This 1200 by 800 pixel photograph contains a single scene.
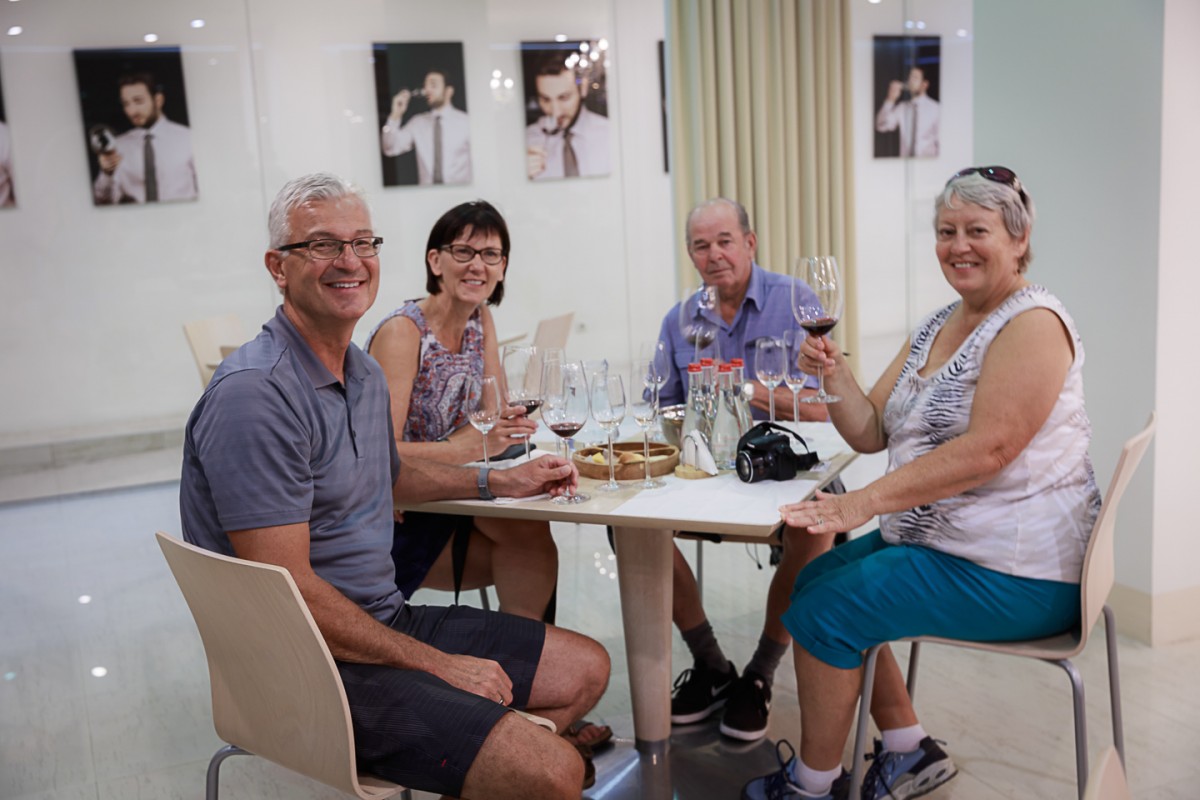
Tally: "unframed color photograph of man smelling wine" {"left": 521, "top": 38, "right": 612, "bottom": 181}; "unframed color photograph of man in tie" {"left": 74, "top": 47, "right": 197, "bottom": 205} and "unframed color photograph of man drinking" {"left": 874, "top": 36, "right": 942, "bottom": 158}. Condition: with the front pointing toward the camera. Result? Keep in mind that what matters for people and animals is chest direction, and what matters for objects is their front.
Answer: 3

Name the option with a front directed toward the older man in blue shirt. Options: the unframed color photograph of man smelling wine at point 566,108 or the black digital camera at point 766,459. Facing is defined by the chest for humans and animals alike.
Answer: the unframed color photograph of man smelling wine

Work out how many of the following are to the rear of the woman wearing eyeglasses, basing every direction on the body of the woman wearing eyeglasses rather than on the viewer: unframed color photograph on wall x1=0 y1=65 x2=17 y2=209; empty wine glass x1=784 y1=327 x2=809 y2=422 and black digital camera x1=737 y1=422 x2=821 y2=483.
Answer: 1

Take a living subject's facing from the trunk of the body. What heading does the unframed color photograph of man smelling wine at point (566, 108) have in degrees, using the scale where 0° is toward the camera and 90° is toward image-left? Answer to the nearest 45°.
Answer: approximately 0°

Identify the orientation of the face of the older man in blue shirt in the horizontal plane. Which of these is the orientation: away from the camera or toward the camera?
toward the camera

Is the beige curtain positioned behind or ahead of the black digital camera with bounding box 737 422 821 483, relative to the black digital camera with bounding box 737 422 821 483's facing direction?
behind

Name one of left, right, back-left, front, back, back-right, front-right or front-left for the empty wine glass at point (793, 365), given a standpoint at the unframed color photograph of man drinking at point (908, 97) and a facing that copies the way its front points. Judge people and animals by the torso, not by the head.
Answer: front

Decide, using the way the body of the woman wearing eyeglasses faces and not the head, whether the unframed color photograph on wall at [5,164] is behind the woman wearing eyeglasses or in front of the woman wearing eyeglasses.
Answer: behind

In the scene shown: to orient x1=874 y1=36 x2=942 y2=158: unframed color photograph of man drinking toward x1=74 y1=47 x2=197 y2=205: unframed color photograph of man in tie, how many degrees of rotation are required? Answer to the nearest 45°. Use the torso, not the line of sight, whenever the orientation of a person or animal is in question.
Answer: approximately 45° to its right

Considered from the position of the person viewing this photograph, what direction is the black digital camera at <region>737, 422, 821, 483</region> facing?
facing the viewer and to the left of the viewer

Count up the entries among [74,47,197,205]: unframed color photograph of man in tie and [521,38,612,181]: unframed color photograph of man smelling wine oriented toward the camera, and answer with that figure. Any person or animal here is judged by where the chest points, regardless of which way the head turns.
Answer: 2

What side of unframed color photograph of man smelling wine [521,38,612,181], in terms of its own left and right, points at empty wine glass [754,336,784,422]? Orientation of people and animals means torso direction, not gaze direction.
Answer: front

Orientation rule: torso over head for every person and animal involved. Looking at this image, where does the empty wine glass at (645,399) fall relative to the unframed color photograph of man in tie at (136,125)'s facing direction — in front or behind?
in front

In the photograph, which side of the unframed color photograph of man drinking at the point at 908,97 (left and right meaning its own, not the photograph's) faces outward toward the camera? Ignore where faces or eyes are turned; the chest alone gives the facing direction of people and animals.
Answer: front

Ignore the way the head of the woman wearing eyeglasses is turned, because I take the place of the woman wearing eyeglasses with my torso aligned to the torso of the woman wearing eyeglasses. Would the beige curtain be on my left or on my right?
on my left

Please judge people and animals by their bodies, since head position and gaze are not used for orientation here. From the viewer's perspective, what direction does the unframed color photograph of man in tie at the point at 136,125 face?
toward the camera
